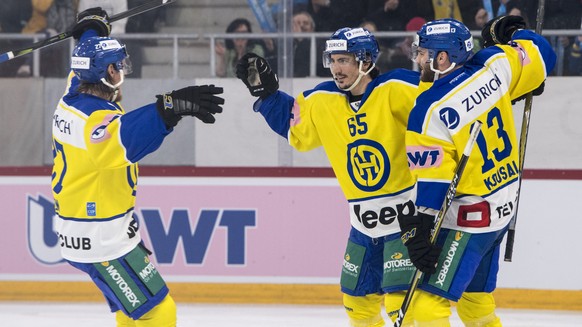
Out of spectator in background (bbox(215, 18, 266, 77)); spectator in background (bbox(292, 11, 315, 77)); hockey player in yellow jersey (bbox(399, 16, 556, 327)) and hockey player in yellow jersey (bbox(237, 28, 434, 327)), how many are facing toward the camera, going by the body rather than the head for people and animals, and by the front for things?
3

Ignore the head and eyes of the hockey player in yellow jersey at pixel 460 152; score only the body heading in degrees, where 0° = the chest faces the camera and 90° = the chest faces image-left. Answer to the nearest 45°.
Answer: approximately 135°

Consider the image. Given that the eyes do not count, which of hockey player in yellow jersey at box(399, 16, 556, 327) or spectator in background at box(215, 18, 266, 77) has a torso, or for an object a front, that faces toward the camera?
the spectator in background

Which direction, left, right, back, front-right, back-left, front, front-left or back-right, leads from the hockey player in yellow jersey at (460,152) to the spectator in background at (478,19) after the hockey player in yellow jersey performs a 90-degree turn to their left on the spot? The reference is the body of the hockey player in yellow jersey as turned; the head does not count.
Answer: back-right

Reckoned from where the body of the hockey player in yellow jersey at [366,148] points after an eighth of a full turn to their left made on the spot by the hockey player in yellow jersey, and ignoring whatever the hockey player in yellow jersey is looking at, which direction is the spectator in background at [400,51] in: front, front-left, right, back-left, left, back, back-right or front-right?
back-left

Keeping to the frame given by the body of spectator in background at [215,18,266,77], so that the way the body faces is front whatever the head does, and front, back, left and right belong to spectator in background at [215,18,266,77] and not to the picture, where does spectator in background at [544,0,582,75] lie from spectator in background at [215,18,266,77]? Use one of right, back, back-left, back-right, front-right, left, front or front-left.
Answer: left

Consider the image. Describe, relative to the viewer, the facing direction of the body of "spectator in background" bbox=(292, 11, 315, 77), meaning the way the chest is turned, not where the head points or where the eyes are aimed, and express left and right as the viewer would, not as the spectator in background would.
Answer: facing the viewer

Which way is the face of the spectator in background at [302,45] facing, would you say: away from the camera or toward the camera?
toward the camera

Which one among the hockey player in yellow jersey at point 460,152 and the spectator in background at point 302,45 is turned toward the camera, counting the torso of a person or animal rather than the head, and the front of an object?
the spectator in background

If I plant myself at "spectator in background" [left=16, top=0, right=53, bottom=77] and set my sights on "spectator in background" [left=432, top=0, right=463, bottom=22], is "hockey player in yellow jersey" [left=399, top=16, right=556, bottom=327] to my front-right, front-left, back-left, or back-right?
front-right

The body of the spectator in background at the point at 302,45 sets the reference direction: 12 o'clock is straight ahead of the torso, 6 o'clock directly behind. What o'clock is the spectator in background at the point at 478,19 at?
the spectator in background at the point at 478,19 is roughly at 9 o'clock from the spectator in background at the point at 302,45.

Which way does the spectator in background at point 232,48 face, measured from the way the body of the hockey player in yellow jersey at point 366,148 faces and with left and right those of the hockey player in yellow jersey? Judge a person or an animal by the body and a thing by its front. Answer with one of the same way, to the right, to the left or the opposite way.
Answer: the same way

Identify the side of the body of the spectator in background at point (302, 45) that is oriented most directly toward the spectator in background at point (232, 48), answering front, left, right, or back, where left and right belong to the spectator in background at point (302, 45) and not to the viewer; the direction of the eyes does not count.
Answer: right

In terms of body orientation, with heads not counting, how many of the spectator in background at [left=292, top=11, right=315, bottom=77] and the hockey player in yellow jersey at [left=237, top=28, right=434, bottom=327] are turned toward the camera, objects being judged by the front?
2

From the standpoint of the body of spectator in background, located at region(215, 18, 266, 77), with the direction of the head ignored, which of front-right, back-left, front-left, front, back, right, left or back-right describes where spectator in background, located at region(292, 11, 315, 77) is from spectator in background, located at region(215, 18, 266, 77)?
left

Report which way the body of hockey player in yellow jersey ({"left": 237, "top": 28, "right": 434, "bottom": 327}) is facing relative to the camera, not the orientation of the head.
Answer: toward the camera

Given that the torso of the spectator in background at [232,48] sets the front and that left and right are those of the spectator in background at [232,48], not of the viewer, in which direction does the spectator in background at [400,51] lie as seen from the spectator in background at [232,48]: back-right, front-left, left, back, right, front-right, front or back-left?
left

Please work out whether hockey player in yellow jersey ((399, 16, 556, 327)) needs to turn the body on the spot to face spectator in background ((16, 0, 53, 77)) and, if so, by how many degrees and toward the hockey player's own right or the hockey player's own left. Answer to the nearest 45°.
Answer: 0° — they already face them

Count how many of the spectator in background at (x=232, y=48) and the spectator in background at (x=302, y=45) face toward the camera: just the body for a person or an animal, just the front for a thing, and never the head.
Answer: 2
